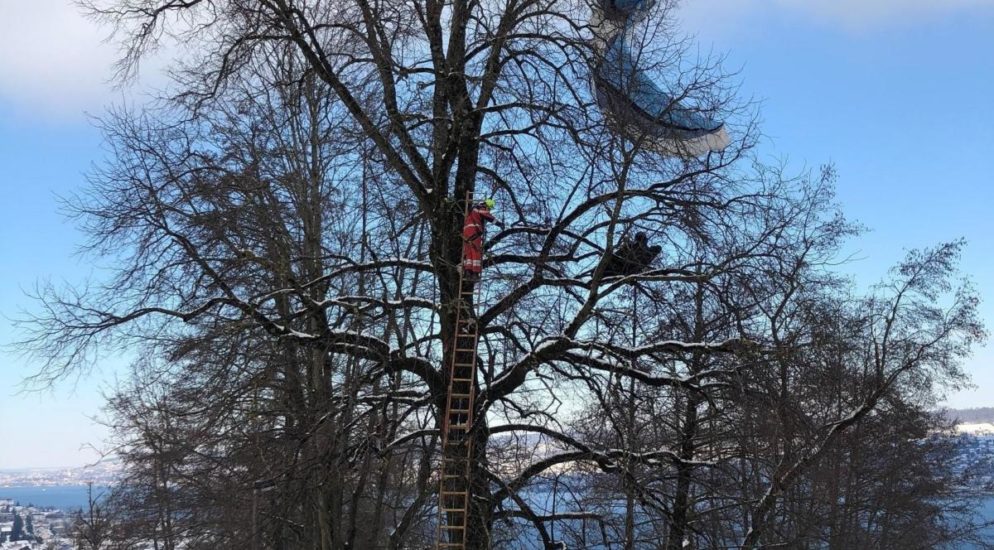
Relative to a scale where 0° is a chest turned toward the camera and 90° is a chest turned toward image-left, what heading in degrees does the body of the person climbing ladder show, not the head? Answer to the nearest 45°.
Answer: approximately 225°

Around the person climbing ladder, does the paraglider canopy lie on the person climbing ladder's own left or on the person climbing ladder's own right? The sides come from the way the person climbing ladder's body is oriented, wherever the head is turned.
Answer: on the person climbing ladder's own right
